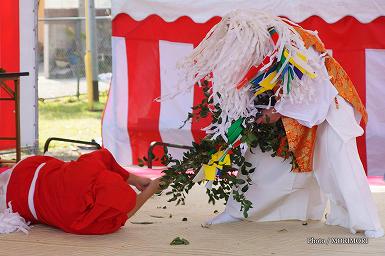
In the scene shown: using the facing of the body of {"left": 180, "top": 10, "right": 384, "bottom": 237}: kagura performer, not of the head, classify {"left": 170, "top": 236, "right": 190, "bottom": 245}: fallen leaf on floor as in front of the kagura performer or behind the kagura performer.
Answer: in front

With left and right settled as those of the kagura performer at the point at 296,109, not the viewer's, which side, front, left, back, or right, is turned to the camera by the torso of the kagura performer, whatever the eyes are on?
left

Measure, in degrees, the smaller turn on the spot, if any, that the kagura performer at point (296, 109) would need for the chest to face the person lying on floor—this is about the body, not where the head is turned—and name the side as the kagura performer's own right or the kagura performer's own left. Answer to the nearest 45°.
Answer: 0° — they already face them

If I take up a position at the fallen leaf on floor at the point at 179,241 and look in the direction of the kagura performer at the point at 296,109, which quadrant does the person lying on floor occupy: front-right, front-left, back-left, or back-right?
back-left
